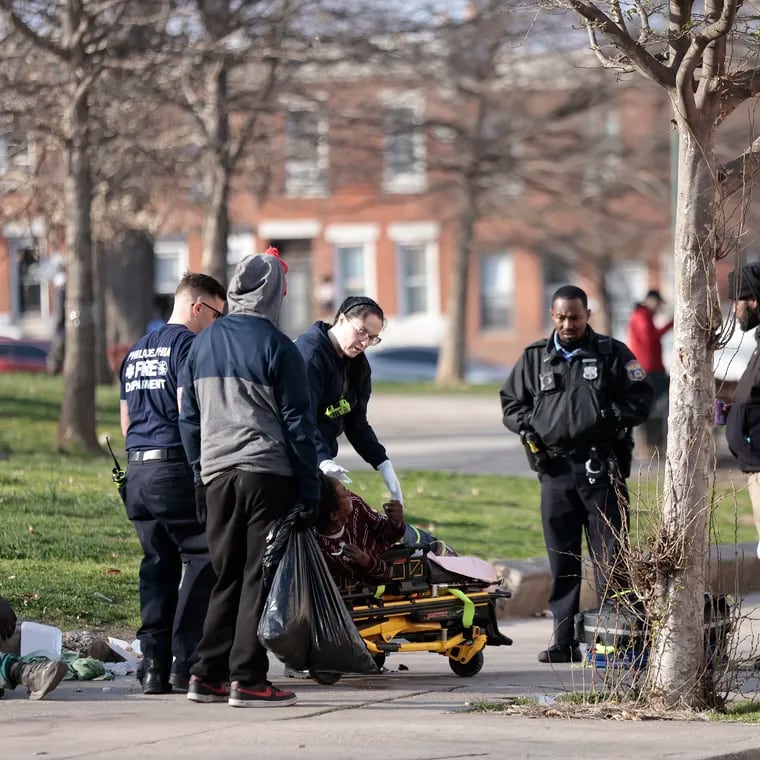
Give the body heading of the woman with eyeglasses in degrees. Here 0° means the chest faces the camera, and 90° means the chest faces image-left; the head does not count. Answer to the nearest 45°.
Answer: approximately 315°

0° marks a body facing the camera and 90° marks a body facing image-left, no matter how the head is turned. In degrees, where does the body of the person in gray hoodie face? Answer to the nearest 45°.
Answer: approximately 225°

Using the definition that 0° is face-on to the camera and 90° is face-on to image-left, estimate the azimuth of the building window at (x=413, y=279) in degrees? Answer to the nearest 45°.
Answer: approximately 0°

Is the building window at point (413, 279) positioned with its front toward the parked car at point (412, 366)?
yes

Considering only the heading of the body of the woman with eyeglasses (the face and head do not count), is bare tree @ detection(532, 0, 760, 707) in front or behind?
in front

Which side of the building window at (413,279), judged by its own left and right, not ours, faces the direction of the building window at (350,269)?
right

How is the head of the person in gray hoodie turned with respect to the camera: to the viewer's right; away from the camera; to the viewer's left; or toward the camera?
away from the camera

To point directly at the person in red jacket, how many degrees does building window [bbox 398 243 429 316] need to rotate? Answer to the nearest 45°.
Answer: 0° — it already faces them

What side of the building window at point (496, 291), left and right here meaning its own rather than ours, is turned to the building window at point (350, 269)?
right

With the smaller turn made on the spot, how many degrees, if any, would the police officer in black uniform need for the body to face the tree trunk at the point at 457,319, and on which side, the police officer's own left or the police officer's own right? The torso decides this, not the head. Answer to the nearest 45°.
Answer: approximately 180°

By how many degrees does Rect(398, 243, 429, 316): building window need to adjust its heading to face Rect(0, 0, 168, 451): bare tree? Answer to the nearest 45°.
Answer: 0° — it already faces it

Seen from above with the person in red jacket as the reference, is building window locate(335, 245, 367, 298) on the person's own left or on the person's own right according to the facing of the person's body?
on the person's own left
